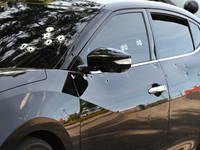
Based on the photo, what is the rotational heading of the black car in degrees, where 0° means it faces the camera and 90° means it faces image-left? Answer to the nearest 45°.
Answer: approximately 45°
